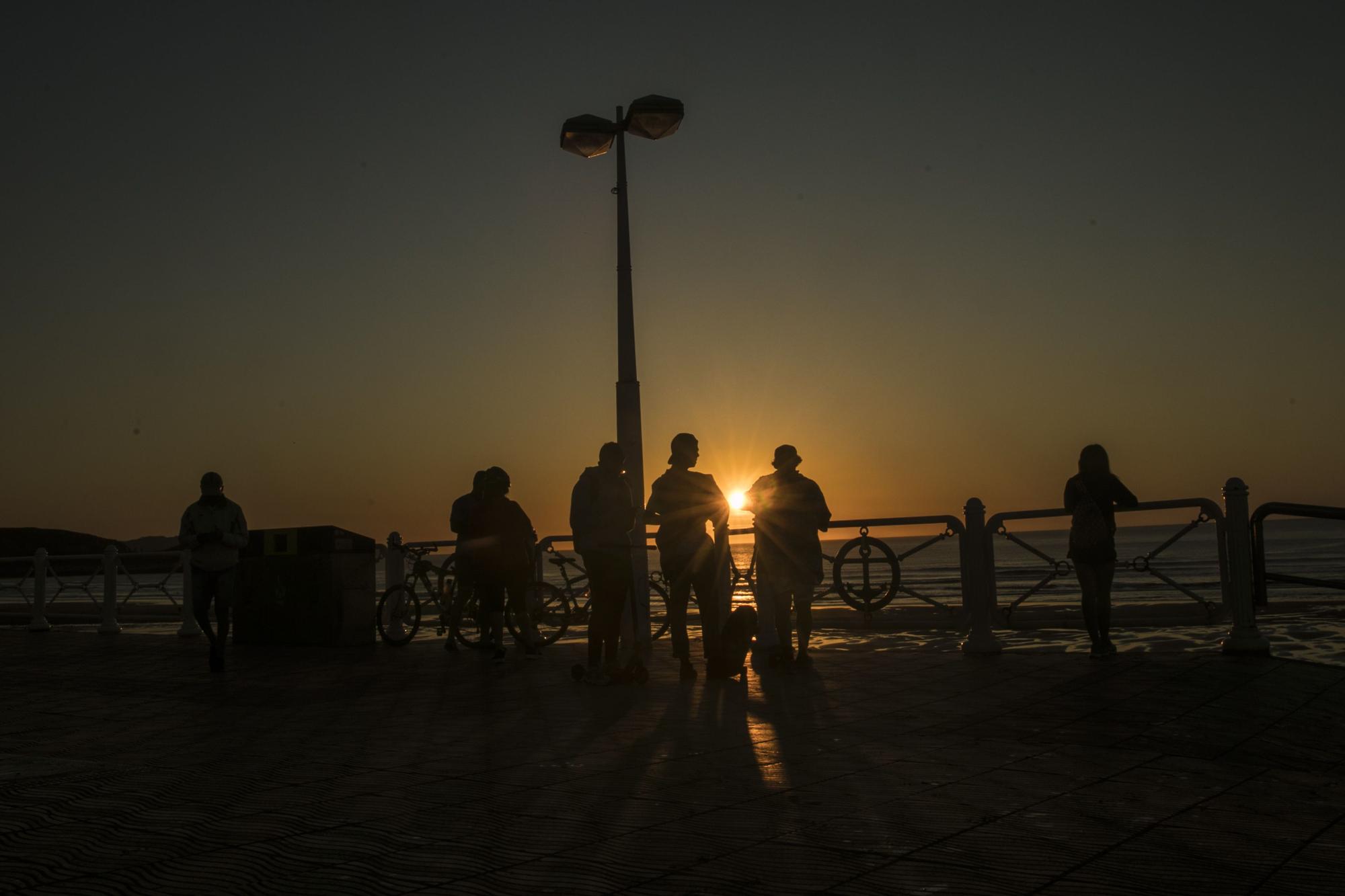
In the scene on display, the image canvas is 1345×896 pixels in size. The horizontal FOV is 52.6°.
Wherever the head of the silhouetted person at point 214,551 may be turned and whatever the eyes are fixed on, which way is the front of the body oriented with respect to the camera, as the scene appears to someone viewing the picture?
toward the camera

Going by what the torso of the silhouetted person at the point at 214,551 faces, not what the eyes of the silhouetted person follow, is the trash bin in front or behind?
behind

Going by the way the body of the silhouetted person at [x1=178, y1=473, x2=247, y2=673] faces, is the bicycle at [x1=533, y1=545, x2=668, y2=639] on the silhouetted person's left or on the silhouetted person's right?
on the silhouetted person's left

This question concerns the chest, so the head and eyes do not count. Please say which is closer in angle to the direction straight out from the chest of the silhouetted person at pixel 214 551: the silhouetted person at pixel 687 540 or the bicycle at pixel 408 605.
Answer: the silhouetted person

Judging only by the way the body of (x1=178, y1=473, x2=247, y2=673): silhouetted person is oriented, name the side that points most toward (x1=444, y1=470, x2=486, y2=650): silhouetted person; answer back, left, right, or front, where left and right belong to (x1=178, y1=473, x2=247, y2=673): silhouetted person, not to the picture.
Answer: left

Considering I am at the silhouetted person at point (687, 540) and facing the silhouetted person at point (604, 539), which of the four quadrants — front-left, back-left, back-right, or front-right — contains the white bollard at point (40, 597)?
front-right

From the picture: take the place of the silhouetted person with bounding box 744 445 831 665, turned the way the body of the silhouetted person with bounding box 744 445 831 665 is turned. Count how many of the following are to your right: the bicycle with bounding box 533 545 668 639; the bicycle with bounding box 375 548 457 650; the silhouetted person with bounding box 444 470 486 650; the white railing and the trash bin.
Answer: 0

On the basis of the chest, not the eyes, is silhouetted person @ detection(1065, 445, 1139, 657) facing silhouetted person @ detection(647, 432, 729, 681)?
no

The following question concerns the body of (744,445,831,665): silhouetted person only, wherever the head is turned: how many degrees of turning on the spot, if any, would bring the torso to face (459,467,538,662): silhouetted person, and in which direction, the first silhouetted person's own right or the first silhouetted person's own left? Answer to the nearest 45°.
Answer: approximately 45° to the first silhouetted person's own left

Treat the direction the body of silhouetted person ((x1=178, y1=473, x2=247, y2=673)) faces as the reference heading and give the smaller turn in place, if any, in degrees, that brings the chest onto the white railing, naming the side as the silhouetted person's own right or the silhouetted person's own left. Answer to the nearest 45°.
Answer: approximately 180°

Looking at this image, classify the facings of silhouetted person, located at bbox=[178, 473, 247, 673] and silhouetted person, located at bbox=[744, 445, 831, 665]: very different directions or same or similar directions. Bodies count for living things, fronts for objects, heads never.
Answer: very different directions

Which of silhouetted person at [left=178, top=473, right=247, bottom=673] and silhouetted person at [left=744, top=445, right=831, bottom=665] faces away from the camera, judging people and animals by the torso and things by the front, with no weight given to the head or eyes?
silhouetted person at [left=744, top=445, right=831, bottom=665]

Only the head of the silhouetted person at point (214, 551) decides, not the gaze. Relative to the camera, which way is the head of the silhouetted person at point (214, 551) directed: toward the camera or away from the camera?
toward the camera

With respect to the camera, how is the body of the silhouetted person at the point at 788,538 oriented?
away from the camera

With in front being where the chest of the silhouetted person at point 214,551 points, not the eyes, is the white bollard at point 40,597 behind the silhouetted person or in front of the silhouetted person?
behind

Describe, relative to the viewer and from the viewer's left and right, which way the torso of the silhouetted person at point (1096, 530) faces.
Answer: facing away from the viewer and to the right of the viewer

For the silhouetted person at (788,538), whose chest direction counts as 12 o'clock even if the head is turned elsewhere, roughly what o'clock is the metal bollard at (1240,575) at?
The metal bollard is roughly at 3 o'clock from the silhouetted person.

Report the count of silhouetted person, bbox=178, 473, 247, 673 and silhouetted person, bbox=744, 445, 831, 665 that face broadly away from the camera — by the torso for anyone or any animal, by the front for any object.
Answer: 1
